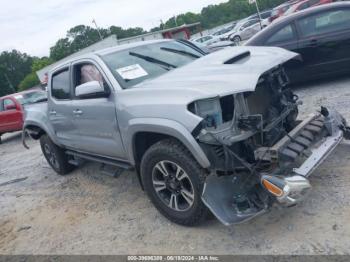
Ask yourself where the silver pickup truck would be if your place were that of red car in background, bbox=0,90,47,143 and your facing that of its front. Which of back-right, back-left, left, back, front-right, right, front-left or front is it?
front-right

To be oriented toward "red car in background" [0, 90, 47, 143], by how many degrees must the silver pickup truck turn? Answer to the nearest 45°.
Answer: approximately 180°

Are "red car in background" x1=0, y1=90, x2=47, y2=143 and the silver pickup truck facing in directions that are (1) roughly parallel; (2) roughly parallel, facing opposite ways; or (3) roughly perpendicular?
roughly parallel

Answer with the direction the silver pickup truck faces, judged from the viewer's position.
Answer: facing the viewer and to the right of the viewer

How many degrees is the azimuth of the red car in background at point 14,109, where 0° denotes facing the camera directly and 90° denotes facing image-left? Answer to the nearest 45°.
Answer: approximately 315°

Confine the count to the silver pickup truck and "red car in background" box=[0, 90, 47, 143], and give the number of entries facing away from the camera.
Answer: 0
